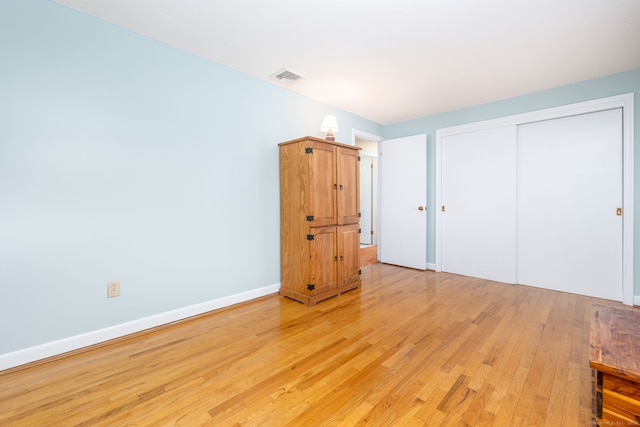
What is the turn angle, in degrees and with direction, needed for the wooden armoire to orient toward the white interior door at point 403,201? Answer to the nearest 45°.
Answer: approximately 90° to its left

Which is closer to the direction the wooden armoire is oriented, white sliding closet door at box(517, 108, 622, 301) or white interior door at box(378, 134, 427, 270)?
the white sliding closet door

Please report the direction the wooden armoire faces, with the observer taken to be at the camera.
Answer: facing the viewer and to the right of the viewer

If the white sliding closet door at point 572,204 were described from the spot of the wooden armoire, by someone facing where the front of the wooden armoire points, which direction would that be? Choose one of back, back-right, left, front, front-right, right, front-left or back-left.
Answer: front-left

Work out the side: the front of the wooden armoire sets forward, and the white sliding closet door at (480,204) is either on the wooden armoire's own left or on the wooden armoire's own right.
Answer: on the wooden armoire's own left

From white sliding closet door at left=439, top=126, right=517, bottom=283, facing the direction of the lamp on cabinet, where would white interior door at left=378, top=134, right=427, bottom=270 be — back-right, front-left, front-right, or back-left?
front-right
